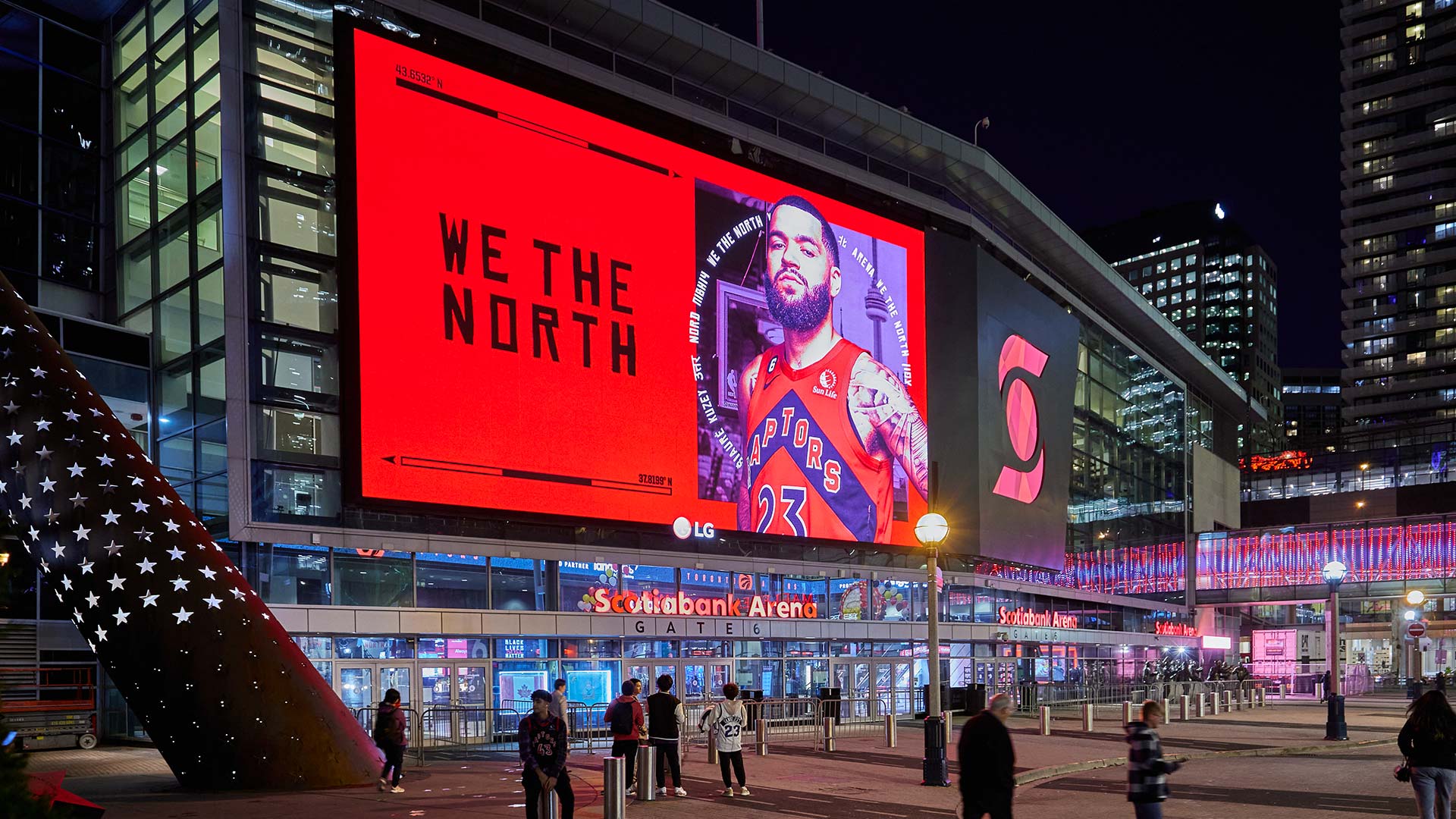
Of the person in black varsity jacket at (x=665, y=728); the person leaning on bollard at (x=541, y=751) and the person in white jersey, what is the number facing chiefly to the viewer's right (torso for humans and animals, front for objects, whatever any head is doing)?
0

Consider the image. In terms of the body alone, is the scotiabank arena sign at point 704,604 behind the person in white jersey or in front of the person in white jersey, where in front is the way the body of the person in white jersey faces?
in front

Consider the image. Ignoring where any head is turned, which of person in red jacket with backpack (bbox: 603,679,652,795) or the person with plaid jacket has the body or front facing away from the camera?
the person in red jacket with backpack

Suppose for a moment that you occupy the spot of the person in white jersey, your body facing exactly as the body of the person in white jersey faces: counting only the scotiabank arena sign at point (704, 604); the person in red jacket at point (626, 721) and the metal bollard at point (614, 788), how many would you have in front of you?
1

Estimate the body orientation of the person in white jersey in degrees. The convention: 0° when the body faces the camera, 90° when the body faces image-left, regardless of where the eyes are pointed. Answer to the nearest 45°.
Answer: approximately 180°

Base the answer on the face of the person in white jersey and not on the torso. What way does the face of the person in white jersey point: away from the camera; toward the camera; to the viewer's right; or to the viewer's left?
away from the camera

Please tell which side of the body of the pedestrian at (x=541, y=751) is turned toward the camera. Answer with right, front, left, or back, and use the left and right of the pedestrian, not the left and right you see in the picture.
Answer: front

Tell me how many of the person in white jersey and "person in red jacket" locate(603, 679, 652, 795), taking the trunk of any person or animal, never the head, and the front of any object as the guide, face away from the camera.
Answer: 2

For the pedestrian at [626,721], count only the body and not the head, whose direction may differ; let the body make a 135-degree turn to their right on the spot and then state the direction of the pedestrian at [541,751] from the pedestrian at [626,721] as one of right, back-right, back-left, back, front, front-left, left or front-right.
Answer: front-right
